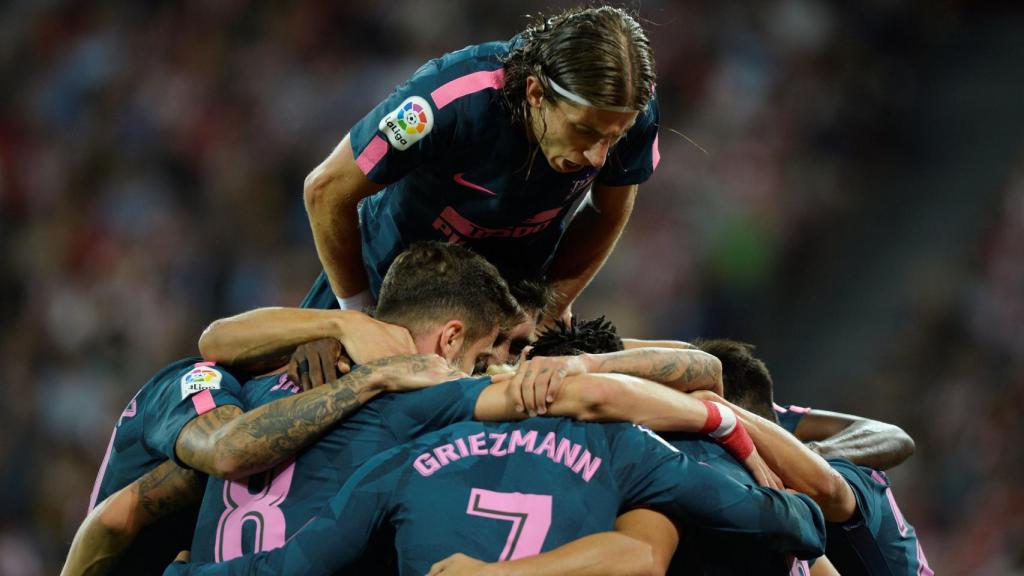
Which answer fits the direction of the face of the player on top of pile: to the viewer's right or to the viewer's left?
to the viewer's right

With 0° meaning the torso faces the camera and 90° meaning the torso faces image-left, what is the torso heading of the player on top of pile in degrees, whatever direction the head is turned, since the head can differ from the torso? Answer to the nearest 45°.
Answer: approximately 315°
